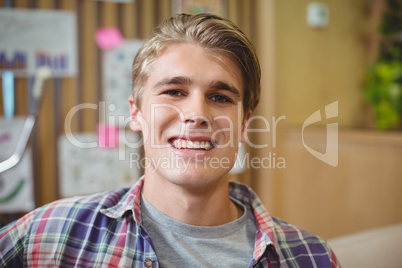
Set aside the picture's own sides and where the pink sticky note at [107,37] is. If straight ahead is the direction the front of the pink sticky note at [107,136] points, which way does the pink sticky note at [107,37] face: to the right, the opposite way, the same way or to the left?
the same way

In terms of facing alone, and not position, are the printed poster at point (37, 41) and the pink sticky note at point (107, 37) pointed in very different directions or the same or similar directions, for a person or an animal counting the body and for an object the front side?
same or similar directions

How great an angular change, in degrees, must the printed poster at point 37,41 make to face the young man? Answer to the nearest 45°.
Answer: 0° — it already faces them

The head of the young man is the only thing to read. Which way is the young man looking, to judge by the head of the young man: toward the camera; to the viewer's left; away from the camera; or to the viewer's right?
toward the camera

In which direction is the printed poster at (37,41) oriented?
toward the camera

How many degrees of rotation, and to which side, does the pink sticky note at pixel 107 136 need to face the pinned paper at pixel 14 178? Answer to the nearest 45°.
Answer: approximately 90° to its right

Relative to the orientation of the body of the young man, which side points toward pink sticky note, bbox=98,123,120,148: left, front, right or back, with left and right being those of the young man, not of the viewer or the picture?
back

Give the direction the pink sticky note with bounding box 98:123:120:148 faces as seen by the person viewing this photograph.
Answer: facing the viewer

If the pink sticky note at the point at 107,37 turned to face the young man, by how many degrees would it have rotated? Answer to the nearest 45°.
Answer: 0° — it already faces them

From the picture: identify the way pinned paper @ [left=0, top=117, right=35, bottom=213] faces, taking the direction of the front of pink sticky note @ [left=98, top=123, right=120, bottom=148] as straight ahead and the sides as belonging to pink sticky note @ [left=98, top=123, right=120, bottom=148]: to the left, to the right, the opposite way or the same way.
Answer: the same way

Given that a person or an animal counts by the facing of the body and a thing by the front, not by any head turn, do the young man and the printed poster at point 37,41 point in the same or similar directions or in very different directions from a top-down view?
same or similar directions

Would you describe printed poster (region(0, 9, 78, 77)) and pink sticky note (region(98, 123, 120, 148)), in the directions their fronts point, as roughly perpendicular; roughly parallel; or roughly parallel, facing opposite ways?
roughly parallel

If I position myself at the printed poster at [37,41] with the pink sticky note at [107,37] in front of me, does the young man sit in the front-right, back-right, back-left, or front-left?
front-right

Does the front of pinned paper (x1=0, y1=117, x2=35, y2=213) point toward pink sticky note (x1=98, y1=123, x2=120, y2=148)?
no

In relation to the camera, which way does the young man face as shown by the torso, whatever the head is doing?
toward the camera
